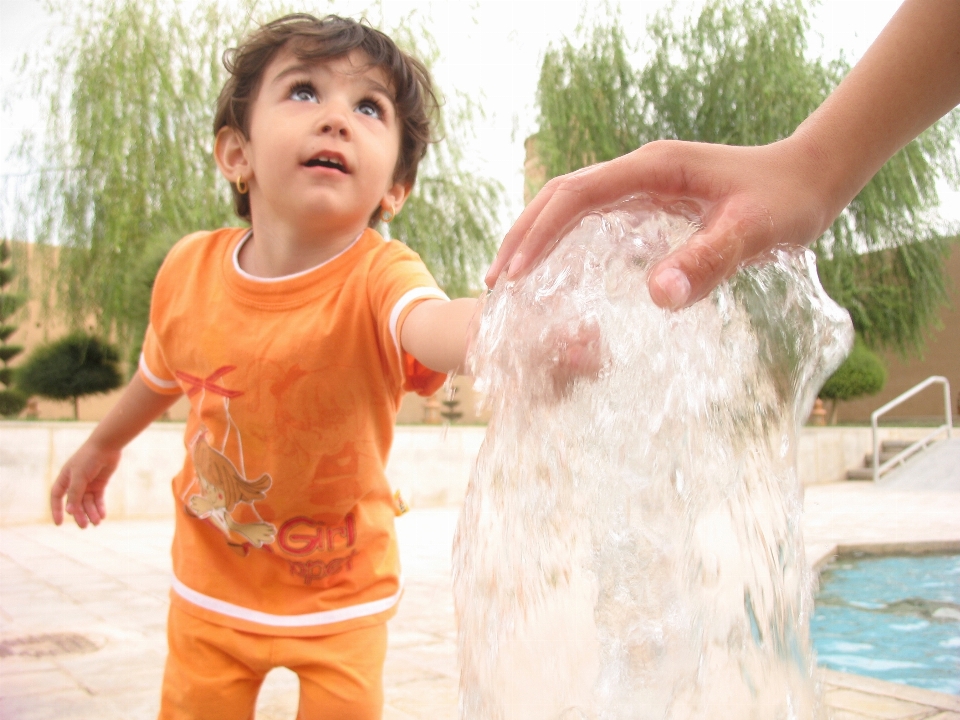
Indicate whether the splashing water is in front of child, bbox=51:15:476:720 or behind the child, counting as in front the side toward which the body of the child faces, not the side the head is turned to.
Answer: in front

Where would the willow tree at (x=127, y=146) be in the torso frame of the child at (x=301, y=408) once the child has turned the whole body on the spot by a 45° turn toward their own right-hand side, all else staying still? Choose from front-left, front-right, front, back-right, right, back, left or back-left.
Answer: back-right

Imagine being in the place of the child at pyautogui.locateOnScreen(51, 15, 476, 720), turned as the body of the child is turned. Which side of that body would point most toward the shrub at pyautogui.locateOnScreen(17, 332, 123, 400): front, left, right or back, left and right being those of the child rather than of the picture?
back

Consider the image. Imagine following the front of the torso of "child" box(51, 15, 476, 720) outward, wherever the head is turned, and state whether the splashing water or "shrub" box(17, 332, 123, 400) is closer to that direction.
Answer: the splashing water

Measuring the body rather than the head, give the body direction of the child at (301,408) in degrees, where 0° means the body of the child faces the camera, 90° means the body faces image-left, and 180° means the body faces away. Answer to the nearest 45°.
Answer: approximately 0°

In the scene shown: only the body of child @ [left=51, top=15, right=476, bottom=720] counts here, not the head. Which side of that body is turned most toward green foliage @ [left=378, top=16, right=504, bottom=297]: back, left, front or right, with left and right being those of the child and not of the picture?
back

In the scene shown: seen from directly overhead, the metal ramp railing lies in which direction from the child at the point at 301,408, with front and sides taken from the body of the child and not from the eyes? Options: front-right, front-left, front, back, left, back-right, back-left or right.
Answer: back-left

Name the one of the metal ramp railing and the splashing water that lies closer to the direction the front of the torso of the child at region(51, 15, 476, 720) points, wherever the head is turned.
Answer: the splashing water

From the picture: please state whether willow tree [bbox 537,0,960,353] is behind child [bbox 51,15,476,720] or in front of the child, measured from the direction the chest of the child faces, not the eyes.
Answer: behind
